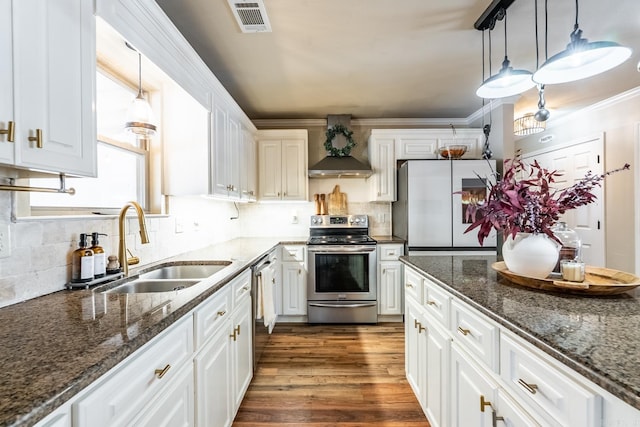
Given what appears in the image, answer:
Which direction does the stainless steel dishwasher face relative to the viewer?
to the viewer's right

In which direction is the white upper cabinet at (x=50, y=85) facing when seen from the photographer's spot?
facing the viewer and to the right of the viewer

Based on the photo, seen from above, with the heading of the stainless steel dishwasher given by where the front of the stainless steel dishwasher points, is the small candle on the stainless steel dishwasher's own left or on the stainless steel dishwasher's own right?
on the stainless steel dishwasher's own right

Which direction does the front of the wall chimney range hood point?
toward the camera

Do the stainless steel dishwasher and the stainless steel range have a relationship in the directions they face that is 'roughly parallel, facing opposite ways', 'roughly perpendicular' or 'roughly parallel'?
roughly perpendicular

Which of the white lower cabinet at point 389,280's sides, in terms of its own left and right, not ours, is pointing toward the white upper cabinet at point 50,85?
front

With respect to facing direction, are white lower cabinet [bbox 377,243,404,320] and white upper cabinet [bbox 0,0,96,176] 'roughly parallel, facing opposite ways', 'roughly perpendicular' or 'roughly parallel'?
roughly perpendicular

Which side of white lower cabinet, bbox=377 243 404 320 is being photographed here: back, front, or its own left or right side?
front

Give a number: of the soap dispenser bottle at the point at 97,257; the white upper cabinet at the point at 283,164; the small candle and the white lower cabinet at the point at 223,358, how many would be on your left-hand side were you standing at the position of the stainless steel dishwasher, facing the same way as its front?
1

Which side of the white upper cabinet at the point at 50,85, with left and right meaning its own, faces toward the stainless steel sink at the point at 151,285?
left

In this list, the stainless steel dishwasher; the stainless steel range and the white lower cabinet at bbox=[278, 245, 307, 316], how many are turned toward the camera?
2

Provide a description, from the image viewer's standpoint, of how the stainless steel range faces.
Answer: facing the viewer
